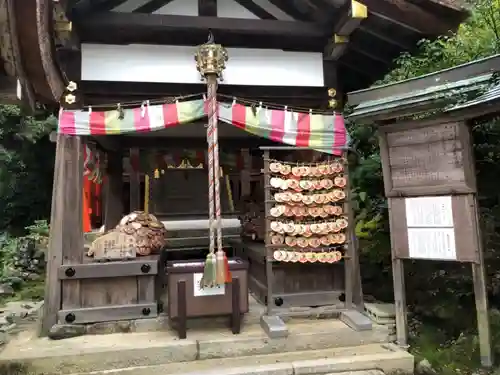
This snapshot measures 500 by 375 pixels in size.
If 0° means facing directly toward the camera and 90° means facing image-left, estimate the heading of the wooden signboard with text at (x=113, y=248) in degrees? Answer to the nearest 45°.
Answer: approximately 0°

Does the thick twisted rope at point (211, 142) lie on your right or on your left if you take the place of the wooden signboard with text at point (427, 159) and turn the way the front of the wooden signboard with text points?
on your right

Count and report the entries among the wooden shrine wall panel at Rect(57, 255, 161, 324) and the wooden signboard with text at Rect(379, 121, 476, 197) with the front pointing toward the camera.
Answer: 2

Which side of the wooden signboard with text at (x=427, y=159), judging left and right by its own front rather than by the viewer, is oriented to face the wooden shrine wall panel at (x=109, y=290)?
right

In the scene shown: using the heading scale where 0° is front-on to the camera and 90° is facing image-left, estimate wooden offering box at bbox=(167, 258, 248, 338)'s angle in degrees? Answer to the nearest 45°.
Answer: approximately 0°
